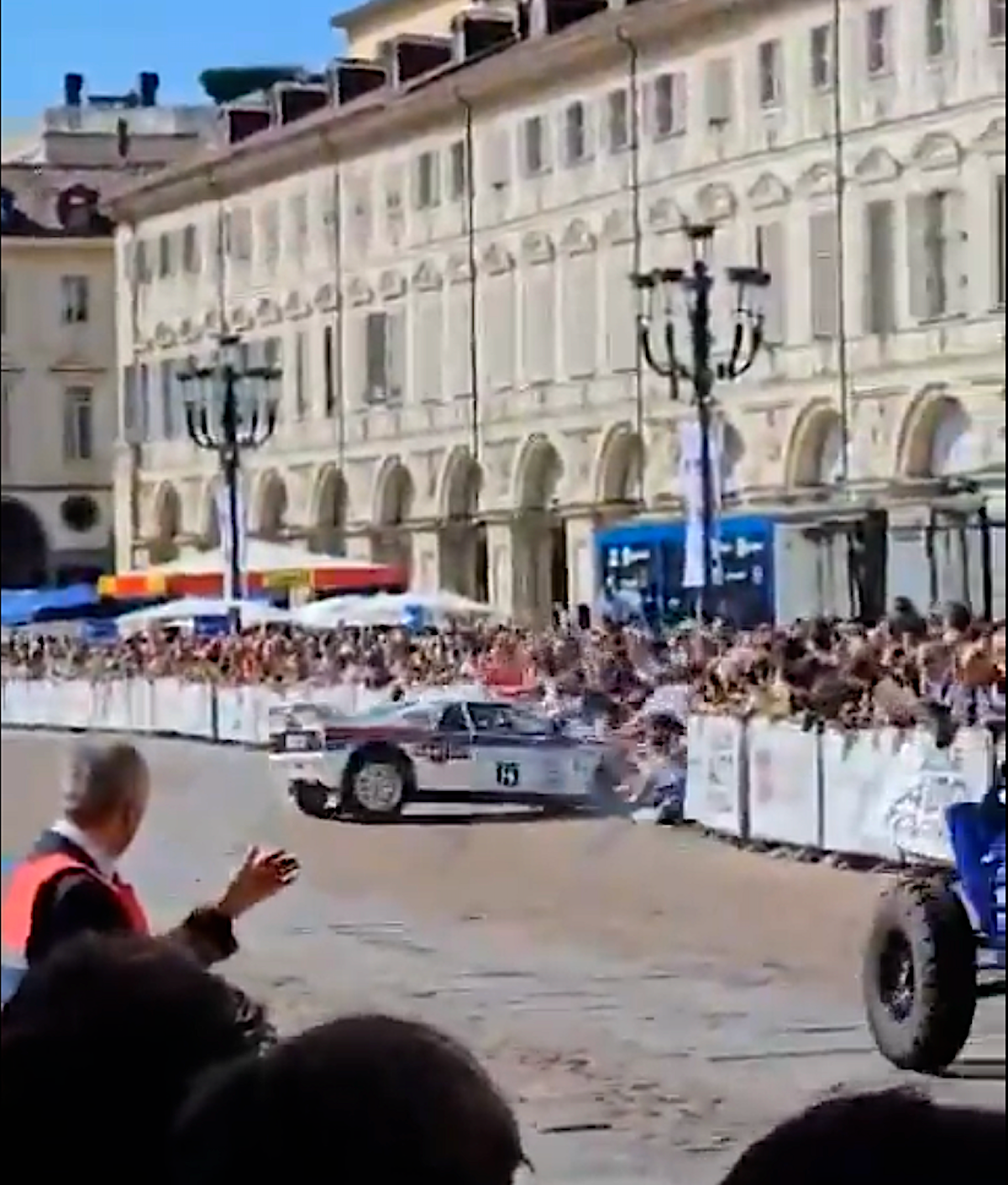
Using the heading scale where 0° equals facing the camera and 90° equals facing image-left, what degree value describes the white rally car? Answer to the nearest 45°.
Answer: approximately 225°

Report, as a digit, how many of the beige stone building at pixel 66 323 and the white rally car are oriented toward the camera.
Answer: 1

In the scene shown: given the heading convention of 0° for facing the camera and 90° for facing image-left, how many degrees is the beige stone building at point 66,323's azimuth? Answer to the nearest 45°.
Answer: approximately 0°
